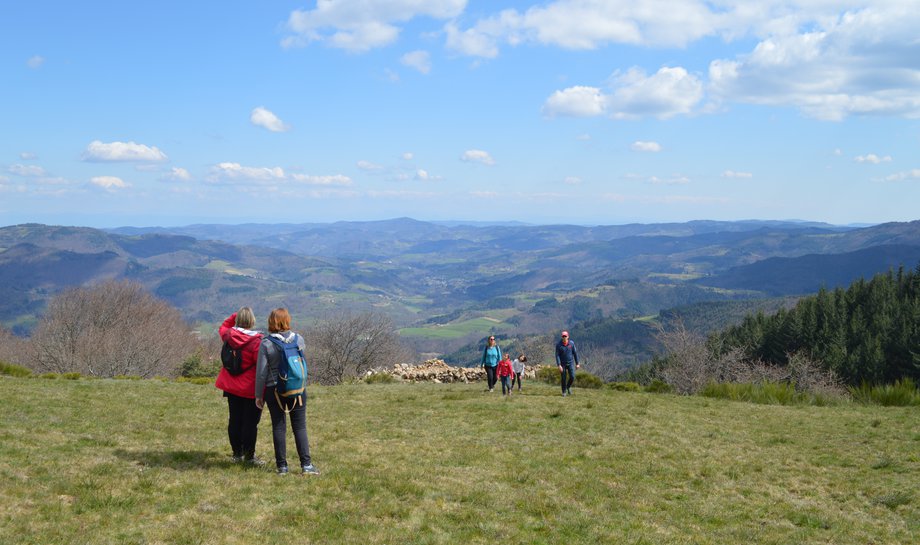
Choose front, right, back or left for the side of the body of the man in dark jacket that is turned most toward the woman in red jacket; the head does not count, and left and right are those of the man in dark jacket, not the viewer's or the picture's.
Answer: front

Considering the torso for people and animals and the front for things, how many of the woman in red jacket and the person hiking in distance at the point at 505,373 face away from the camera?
1

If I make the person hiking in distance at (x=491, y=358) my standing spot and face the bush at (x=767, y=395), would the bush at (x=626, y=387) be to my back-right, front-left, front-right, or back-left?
front-left

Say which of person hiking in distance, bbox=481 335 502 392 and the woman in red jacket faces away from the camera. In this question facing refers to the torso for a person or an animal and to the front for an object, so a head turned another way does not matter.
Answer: the woman in red jacket

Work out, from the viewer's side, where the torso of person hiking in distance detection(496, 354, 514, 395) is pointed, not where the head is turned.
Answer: toward the camera

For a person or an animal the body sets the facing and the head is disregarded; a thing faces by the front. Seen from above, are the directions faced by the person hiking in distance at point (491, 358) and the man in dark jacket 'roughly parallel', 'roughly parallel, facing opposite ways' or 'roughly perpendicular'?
roughly parallel

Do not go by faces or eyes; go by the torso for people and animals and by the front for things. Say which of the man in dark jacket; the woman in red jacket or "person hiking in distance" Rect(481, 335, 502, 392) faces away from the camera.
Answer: the woman in red jacket

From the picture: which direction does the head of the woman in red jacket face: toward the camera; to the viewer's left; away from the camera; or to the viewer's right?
away from the camera

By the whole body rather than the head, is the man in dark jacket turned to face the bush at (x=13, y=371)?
no

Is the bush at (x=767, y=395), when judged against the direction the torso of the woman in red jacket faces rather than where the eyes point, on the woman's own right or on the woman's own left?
on the woman's own right

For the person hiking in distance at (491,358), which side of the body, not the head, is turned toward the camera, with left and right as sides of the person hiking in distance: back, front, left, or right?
front

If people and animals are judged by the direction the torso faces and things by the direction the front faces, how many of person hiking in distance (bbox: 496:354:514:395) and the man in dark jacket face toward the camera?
2

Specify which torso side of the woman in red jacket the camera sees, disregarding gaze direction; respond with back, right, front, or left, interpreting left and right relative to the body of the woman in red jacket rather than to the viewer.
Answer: back

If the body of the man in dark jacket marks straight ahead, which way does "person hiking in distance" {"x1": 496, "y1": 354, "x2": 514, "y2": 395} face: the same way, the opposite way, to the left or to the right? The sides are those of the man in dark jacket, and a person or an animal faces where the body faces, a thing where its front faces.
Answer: the same way
